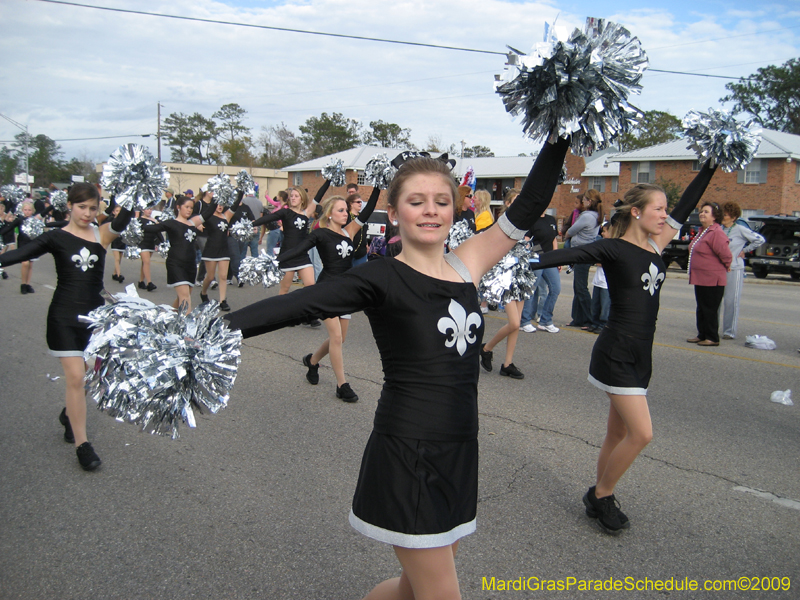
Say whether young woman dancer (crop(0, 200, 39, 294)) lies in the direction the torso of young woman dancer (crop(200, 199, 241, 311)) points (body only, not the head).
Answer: no

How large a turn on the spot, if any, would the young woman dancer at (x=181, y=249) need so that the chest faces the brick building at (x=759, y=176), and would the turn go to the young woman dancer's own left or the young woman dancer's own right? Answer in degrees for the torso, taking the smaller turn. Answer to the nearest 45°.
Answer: approximately 90° to the young woman dancer's own left

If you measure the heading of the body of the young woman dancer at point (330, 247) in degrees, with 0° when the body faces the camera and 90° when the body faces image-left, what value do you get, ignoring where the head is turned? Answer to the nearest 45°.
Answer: approximately 315°

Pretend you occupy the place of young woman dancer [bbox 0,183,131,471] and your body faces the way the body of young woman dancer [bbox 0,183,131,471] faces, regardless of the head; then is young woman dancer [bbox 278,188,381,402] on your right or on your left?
on your left

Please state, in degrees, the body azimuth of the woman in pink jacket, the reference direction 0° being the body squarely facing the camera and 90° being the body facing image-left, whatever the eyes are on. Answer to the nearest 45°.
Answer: approximately 90°

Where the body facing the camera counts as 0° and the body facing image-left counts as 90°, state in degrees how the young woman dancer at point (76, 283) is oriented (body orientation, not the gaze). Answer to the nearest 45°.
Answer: approximately 315°

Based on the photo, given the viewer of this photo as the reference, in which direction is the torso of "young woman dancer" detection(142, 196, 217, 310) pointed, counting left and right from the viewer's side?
facing the viewer and to the right of the viewer

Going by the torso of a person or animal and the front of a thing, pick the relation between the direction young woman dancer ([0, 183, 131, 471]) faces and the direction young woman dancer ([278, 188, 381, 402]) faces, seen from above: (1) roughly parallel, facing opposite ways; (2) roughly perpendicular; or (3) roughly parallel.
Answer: roughly parallel

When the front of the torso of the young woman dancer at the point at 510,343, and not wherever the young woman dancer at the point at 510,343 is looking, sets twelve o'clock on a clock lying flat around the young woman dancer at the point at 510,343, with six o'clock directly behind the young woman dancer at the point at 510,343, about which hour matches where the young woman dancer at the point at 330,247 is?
the young woman dancer at the point at 330,247 is roughly at 4 o'clock from the young woman dancer at the point at 510,343.

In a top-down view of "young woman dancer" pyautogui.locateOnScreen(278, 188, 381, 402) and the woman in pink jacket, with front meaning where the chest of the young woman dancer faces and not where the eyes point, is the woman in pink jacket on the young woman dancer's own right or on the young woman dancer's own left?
on the young woman dancer's own left

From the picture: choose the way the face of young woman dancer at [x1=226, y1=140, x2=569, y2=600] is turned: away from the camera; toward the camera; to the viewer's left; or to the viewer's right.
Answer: toward the camera

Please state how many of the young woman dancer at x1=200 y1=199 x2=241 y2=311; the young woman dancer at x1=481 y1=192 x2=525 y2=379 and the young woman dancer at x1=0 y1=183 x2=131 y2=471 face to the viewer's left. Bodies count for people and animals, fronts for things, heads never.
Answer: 0

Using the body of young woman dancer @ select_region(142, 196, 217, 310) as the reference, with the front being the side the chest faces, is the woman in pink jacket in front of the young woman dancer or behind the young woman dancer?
in front

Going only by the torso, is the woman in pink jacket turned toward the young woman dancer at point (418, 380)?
no

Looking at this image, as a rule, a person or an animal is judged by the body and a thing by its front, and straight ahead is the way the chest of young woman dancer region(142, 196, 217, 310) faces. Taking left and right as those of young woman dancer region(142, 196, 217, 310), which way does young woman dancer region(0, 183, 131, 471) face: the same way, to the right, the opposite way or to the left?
the same way
